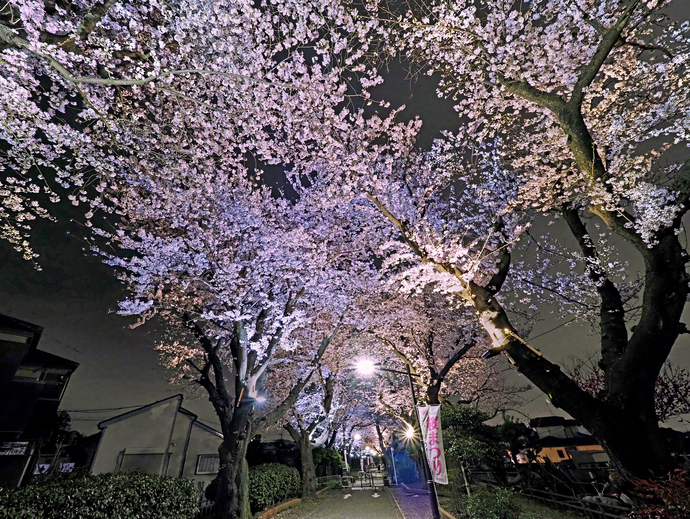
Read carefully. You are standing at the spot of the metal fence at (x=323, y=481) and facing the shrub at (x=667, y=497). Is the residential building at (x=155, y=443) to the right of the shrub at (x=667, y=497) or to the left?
right

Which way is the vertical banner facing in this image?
toward the camera

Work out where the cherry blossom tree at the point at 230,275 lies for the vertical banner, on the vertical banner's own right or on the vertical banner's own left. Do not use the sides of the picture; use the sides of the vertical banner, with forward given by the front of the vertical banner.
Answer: on the vertical banner's own right

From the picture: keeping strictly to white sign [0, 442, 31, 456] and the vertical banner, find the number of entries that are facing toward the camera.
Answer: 2

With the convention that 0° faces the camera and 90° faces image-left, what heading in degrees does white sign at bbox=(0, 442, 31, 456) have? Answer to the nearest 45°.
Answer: approximately 0°

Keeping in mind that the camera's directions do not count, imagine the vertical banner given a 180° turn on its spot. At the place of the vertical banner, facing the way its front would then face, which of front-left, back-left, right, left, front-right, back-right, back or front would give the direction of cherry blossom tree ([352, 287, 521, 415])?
front

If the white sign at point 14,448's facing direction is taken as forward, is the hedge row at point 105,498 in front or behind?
in front

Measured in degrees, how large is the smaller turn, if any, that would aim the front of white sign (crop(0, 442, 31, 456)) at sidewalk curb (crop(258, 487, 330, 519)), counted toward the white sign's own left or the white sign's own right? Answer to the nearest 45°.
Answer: approximately 45° to the white sign's own left

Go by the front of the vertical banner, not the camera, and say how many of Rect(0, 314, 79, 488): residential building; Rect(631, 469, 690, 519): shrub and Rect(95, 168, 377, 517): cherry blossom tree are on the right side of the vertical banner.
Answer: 2

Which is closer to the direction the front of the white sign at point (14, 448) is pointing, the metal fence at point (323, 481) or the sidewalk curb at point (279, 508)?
the sidewalk curb

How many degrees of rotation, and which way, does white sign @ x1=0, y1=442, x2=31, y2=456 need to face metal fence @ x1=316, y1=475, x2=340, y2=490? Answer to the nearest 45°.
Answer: approximately 90° to its left
